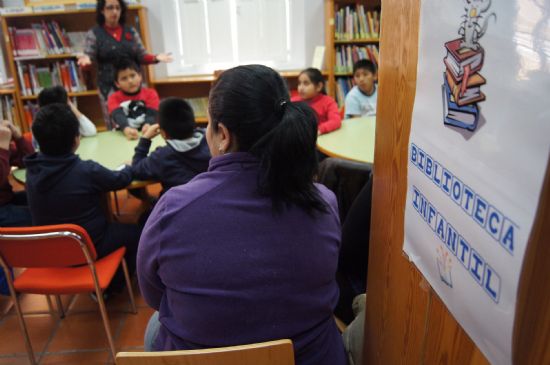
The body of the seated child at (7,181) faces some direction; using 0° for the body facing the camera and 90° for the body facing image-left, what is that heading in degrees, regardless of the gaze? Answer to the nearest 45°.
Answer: approximately 270°

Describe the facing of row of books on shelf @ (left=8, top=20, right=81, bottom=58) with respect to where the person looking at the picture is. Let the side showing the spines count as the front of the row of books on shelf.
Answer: facing the viewer

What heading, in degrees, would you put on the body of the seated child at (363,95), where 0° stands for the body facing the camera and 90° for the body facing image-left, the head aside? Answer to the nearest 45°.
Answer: approximately 45°

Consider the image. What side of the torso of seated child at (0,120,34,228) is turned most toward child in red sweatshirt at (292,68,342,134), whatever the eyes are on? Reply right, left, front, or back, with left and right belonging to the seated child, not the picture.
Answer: front

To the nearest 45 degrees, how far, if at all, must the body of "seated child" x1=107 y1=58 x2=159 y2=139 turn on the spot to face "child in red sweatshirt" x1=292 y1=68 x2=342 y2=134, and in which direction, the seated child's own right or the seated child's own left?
approximately 90° to the seated child's own left

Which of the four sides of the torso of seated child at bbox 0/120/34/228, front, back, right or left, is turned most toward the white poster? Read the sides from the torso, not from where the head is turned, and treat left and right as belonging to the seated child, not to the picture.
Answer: right

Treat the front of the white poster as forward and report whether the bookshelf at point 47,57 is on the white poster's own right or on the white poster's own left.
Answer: on the white poster's own right

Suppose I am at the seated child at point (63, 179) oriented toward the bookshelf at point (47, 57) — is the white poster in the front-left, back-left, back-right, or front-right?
back-right

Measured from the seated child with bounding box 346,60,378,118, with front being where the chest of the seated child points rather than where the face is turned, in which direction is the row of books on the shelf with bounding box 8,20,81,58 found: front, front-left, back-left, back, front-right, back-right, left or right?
front-right

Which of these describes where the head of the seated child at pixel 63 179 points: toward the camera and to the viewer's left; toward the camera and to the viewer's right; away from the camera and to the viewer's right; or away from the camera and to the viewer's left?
away from the camera and to the viewer's right

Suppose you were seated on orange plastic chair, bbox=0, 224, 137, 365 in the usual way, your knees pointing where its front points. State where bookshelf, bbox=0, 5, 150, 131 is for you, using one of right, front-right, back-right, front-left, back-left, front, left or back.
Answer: front

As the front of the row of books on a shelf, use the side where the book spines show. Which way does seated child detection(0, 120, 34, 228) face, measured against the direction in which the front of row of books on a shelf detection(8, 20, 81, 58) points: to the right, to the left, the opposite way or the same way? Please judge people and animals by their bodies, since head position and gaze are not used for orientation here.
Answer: to the left

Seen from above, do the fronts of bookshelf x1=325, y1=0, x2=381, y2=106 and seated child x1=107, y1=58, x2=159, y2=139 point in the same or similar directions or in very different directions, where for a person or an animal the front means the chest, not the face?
same or similar directions

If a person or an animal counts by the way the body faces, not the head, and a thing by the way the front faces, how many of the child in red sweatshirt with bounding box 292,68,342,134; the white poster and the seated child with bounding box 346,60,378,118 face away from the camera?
0

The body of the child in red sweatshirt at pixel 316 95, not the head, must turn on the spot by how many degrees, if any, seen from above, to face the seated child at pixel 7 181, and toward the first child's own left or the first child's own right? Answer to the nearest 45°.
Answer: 0° — they already face them

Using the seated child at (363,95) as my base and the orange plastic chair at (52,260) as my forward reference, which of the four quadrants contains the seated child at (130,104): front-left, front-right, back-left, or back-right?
front-right

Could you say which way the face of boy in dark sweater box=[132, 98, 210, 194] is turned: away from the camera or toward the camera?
away from the camera
